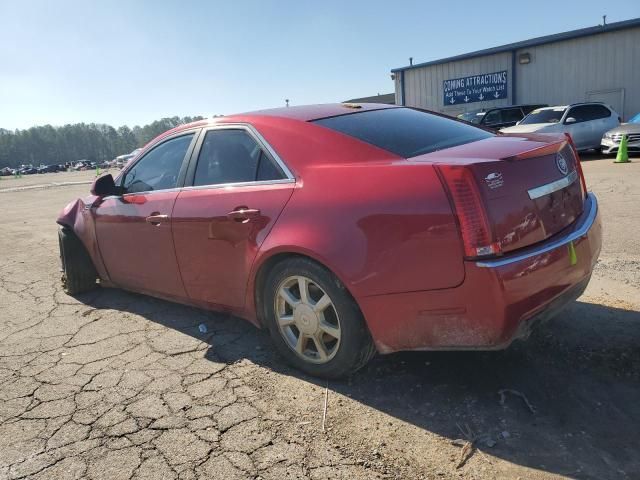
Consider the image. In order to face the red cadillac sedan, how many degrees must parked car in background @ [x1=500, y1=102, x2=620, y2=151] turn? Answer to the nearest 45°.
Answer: approximately 45° to its left

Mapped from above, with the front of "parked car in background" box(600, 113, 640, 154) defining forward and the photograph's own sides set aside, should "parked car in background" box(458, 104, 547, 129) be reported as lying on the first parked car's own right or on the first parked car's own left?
on the first parked car's own right

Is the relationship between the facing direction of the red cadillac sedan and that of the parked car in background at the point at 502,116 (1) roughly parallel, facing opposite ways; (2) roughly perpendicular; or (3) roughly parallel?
roughly perpendicular

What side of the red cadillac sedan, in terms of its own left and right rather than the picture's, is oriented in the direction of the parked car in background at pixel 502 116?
right

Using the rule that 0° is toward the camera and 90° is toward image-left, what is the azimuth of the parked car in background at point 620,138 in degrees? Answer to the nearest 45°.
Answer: approximately 45°

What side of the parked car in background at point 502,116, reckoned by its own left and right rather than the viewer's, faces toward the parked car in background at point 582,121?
left

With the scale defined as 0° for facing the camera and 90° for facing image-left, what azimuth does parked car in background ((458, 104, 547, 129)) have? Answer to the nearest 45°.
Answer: approximately 45°

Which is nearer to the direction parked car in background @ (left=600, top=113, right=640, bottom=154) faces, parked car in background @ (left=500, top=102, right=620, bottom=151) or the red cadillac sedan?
the red cadillac sedan
